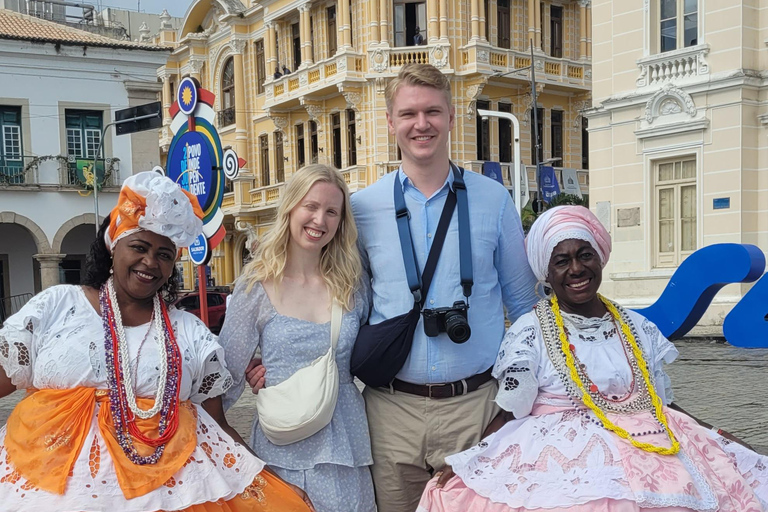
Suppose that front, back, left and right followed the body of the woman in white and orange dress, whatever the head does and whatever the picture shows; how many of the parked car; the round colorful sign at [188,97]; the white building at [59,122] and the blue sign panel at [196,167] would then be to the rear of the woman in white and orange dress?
4

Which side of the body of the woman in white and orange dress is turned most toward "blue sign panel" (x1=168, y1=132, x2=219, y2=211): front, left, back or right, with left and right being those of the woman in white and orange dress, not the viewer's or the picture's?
back

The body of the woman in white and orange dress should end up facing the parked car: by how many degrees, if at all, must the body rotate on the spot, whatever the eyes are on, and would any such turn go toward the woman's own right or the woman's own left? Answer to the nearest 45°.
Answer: approximately 180°

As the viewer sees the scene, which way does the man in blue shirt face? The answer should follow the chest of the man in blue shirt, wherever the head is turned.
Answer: toward the camera

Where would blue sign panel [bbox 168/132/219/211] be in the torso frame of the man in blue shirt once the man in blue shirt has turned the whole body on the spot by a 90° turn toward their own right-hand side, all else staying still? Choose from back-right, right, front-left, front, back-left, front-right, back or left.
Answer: front-right

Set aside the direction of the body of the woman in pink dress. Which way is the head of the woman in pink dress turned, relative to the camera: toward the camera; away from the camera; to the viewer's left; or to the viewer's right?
toward the camera

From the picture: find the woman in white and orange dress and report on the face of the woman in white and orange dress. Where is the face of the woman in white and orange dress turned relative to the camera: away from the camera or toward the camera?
toward the camera

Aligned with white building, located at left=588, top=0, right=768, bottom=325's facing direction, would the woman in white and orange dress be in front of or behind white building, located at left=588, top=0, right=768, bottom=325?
in front

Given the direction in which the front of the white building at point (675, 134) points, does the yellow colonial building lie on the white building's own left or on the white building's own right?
on the white building's own right

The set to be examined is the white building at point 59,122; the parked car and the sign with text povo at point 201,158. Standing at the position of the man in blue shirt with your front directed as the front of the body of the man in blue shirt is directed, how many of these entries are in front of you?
0

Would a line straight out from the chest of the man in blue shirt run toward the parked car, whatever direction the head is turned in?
no

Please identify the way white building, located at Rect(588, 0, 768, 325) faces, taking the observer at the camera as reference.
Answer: facing the viewer and to the left of the viewer

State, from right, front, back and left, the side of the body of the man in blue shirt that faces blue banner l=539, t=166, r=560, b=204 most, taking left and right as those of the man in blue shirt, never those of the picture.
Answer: back

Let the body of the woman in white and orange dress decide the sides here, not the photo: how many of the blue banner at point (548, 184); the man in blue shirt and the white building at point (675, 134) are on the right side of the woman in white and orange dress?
0

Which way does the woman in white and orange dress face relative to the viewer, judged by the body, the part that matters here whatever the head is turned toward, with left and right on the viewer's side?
facing the viewer

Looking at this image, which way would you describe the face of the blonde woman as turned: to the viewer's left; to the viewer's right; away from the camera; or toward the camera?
toward the camera

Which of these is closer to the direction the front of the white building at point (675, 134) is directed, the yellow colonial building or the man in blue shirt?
the man in blue shirt
